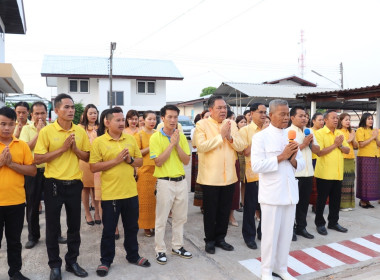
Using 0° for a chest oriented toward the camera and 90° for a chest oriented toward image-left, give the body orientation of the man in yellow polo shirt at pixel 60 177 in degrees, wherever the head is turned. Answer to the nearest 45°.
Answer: approximately 315°

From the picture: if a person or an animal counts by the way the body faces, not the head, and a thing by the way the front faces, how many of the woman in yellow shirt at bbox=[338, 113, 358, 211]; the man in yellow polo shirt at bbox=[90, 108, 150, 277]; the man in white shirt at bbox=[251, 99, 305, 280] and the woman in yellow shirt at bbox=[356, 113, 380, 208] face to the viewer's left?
0

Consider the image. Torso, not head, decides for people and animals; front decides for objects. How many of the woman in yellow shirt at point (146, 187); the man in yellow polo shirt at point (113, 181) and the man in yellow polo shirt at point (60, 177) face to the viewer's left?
0

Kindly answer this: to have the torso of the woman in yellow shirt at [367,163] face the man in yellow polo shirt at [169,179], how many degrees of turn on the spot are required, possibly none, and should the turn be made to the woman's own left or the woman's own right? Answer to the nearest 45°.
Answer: approximately 90° to the woman's own right

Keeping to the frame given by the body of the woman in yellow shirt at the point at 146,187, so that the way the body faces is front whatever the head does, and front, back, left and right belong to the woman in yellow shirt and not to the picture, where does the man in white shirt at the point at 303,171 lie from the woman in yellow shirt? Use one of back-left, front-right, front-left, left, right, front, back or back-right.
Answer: front-left

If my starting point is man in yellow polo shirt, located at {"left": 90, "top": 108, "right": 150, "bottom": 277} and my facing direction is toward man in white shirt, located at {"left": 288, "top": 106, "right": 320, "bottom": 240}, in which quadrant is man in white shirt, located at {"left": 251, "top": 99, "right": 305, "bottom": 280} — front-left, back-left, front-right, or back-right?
front-right

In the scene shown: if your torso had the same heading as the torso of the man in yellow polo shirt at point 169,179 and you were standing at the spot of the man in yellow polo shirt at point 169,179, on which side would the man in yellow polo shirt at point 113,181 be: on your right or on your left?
on your right

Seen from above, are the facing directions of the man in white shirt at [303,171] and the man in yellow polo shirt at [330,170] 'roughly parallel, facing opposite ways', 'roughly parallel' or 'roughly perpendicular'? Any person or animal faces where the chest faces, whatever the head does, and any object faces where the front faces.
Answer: roughly parallel

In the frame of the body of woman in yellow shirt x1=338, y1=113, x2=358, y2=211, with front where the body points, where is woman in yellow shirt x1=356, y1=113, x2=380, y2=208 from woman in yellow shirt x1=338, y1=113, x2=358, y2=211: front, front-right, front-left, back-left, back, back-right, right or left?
left

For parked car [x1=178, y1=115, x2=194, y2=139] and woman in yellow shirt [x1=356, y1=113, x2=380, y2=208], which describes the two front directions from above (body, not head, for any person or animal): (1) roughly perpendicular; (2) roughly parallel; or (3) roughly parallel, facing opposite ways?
roughly parallel

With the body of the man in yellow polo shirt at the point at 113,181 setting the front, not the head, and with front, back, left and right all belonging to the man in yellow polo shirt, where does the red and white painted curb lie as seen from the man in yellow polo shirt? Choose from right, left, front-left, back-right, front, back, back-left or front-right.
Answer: front-left

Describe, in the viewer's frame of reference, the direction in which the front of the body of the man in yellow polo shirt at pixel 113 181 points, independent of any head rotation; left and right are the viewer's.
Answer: facing the viewer and to the right of the viewer
